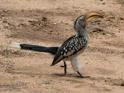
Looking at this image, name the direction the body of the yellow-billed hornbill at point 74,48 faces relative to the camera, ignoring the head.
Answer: to the viewer's right
